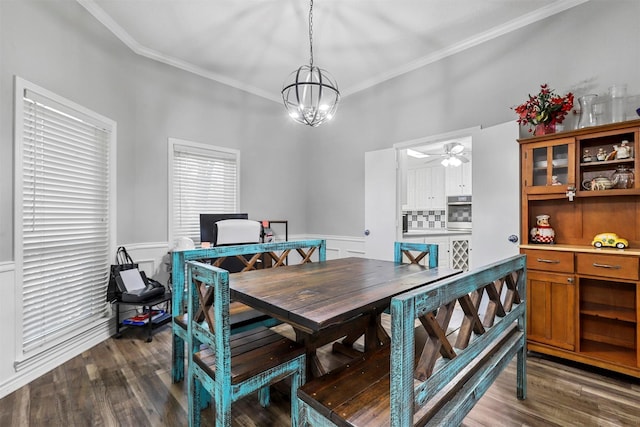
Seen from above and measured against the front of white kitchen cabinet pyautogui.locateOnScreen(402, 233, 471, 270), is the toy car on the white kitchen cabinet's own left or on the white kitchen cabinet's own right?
on the white kitchen cabinet's own left

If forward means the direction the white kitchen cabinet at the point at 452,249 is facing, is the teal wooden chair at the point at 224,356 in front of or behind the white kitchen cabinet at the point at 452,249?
in front

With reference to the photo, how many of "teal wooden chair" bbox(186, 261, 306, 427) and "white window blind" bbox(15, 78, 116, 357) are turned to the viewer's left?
0

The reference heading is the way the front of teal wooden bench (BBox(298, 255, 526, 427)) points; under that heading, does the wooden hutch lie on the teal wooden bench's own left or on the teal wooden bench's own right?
on the teal wooden bench's own right

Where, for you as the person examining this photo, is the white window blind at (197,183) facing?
facing the viewer and to the right of the viewer

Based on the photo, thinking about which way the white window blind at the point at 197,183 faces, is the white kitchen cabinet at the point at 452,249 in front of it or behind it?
in front

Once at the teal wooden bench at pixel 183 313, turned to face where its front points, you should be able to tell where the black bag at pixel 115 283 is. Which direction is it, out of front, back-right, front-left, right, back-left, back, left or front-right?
back

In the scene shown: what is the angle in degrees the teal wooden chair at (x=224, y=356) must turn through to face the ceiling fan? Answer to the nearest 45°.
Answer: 0° — it already faces it

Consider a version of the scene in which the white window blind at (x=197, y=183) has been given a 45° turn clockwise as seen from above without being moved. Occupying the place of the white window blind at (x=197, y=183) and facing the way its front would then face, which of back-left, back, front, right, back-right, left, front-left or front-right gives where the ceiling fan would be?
left

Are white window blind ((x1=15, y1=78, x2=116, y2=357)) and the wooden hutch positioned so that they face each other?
no

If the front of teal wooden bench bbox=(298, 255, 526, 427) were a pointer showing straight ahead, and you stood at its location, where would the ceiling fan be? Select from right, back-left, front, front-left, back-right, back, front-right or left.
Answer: front-right

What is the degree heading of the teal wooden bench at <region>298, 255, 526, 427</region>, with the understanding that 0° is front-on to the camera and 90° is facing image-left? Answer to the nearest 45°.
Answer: approximately 135°

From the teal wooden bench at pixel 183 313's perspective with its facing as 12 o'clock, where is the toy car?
The toy car is roughly at 11 o'clock from the teal wooden bench.

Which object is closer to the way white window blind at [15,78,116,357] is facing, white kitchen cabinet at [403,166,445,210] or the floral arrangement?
the floral arrangement

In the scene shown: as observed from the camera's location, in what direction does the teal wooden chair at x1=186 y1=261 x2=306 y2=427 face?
facing away from the viewer and to the right of the viewer

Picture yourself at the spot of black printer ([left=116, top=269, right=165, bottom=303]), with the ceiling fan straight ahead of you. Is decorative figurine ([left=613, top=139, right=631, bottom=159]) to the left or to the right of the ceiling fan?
right

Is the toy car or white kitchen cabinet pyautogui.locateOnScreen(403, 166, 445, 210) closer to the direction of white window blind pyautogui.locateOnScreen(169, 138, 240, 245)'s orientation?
the toy car

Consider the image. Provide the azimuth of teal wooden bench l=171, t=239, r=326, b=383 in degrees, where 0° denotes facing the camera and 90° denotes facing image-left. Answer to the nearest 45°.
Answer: approximately 315°

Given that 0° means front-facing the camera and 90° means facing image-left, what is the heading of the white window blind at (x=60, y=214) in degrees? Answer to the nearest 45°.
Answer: approximately 315°
